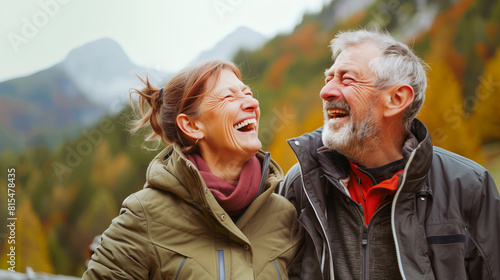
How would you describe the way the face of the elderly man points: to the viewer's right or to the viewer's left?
to the viewer's left

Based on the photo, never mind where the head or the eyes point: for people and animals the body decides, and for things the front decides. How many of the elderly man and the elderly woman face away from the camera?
0

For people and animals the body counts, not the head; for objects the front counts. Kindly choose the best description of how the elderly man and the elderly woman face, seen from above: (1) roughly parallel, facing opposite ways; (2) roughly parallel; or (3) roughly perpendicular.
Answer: roughly perpendicular

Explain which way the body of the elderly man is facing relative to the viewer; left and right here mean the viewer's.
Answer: facing the viewer and to the left of the viewer

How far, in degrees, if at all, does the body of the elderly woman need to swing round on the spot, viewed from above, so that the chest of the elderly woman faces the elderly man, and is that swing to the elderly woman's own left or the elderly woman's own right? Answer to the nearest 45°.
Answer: approximately 45° to the elderly woman's own left

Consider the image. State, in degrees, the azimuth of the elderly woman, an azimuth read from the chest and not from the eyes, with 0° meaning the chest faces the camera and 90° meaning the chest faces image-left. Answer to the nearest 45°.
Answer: approximately 315°
